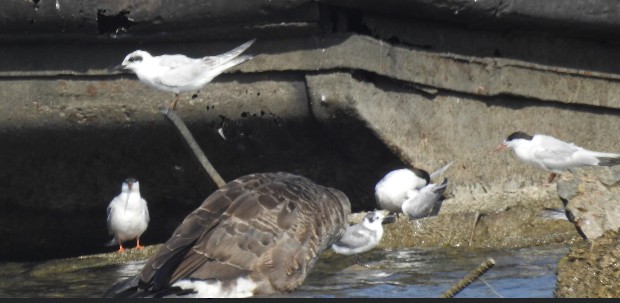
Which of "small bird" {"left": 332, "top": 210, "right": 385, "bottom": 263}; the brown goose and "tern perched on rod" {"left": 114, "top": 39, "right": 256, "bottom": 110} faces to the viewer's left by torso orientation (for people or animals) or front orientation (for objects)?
the tern perched on rod

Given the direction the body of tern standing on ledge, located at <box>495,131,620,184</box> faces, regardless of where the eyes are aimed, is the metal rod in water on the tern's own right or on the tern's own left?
on the tern's own left

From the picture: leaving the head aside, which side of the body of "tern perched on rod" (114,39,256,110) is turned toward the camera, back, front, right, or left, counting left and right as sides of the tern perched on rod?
left

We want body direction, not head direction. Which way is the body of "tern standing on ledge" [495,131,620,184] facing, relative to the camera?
to the viewer's left

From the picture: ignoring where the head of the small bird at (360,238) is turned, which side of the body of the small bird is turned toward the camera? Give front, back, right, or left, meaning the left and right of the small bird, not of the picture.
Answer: right

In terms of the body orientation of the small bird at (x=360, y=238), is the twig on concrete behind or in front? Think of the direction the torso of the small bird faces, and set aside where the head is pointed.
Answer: behind

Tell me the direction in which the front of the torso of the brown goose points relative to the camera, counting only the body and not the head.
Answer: to the viewer's right
